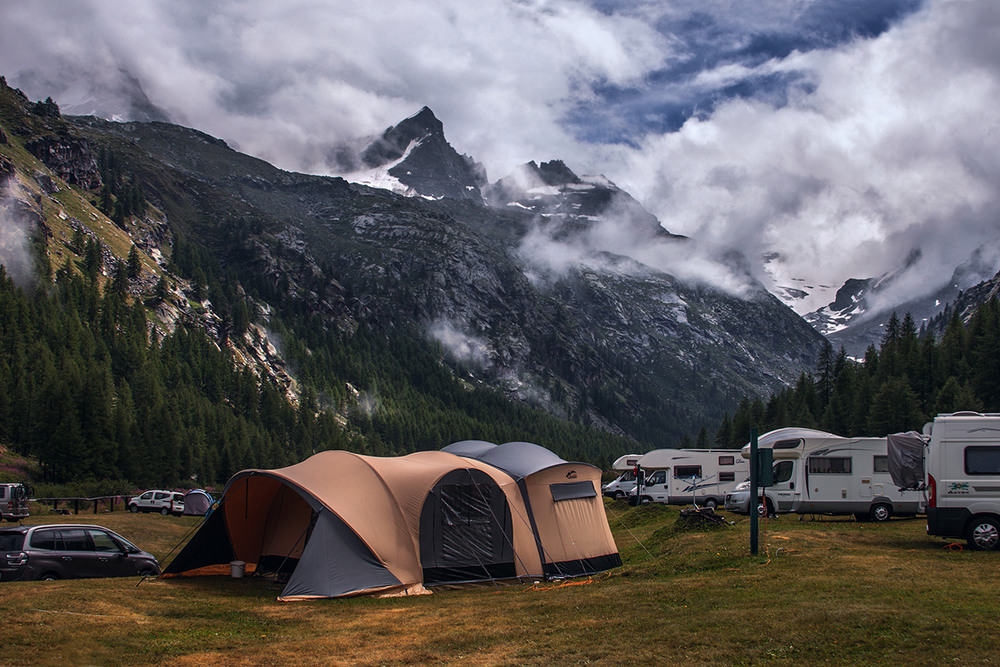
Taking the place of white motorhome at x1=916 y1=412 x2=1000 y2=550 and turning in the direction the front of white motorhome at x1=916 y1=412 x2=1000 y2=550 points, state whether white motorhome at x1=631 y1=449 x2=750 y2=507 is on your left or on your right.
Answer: on your left

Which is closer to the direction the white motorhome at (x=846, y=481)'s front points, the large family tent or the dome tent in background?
the dome tent in background

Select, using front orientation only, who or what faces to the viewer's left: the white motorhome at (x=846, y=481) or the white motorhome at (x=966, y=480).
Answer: the white motorhome at (x=846, y=481)

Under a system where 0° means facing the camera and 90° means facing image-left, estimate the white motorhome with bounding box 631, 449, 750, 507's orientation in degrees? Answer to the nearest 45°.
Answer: approximately 90°

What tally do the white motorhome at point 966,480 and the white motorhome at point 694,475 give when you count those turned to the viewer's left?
1

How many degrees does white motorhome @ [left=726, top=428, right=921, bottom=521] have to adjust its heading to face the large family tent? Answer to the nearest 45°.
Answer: approximately 45° to its left

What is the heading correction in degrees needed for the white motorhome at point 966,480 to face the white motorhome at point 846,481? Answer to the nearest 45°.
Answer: approximately 90° to its left

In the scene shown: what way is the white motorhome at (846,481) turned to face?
to the viewer's left
